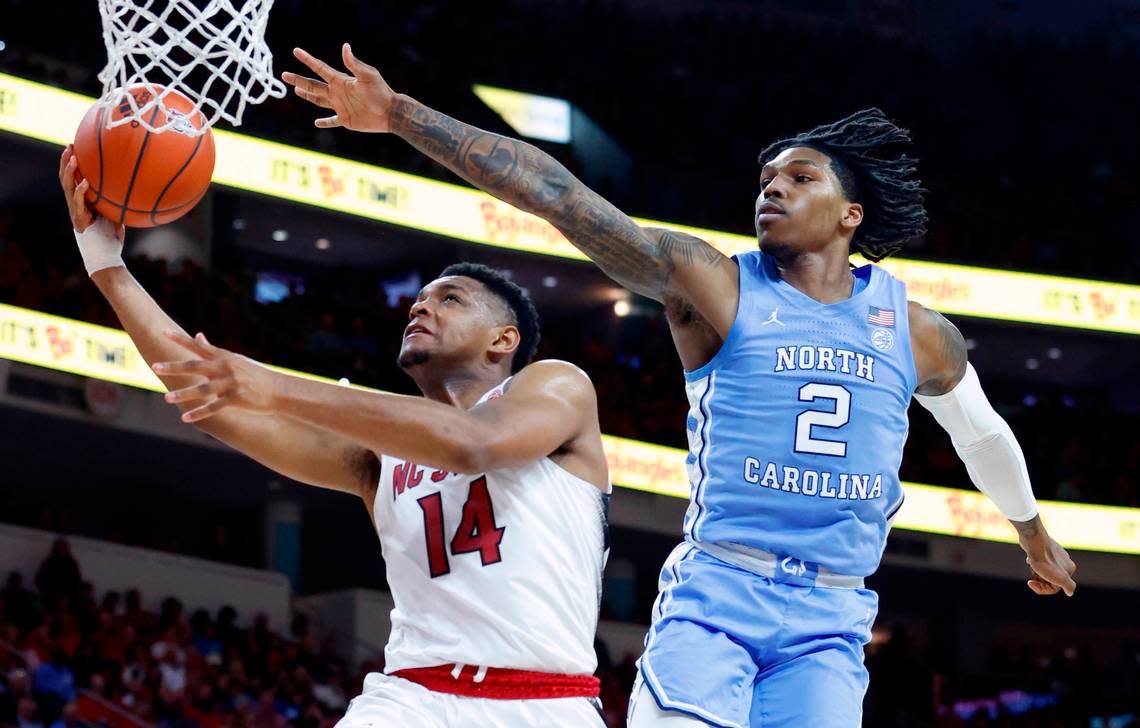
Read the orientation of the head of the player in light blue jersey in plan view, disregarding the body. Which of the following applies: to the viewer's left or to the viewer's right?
to the viewer's left

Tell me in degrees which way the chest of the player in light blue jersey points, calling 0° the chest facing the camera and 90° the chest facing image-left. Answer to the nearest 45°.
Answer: approximately 0°

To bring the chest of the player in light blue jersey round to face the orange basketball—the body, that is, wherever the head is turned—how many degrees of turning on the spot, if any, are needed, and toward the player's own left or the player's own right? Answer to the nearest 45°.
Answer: approximately 90° to the player's own right
